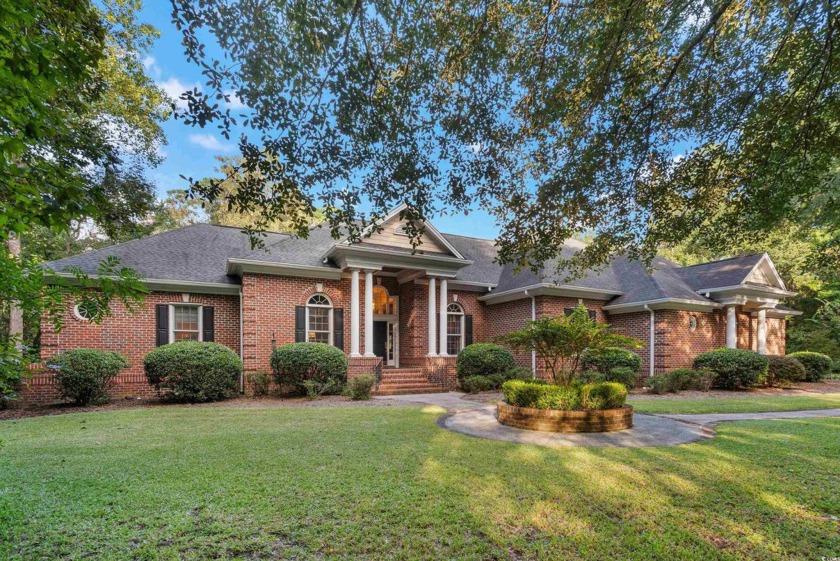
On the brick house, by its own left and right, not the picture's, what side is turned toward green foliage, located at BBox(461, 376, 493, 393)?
front

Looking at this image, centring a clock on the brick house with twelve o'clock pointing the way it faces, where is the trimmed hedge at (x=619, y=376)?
The trimmed hedge is roughly at 11 o'clock from the brick house.

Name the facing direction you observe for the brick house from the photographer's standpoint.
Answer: facing the viewer and to the right of the viewer

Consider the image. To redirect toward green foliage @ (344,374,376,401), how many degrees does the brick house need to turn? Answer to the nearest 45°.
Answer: approximately 45° to its right

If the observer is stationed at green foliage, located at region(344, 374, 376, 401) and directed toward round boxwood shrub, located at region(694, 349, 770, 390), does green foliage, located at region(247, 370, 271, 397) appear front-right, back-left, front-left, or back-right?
back-left

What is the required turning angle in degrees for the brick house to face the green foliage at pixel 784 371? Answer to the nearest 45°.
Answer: approximately 45° to its left

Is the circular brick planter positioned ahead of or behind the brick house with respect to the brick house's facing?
ahead
